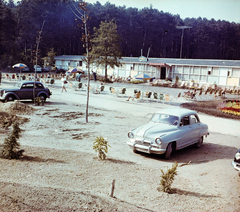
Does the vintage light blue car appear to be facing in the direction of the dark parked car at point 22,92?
no

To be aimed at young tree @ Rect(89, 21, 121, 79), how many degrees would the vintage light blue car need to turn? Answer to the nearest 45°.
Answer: approximately 135° to its right

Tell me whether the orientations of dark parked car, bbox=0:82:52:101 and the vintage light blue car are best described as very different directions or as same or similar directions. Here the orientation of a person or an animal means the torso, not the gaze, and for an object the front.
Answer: same or similar directions

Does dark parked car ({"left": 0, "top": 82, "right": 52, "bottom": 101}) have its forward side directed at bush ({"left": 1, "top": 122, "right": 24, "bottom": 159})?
no

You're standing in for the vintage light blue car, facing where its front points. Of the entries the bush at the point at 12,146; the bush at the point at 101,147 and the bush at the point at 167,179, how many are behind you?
0

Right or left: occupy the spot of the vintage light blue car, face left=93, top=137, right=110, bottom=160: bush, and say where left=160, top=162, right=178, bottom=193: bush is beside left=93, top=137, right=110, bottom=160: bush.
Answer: left

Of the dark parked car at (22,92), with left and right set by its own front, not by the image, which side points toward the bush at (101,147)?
left

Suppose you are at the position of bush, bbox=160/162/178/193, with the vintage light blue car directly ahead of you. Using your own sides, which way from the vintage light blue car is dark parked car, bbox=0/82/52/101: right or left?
left

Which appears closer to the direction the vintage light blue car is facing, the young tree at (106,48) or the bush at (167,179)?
the bush

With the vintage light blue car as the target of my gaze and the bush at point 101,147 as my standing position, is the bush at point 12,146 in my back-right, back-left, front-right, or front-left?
back-left

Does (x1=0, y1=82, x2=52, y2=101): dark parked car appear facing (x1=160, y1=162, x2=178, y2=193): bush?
no

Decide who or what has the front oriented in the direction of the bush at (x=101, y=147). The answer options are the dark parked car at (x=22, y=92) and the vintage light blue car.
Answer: the vintage light blue car

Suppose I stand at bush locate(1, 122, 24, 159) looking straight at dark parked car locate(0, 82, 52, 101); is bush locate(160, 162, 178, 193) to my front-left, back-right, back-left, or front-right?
back-right

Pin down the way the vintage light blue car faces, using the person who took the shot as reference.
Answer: facing the viewer and to the left of the viewer

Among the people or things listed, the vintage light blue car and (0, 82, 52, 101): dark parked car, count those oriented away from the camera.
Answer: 0

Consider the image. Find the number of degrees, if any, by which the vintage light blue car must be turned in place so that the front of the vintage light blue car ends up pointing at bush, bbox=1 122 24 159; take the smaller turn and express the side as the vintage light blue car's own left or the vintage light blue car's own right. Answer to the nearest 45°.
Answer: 0° — it already faces it

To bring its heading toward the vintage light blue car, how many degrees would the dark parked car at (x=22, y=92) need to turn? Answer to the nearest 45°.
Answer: approximately 90° to its left
